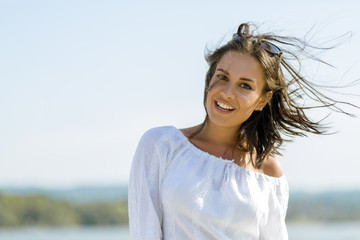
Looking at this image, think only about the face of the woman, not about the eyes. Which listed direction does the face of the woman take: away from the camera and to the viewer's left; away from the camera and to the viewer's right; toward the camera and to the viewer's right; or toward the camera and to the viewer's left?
toward the camera and to the viewer's left

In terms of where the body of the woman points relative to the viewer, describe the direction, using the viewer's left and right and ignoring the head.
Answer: facing the viewer
